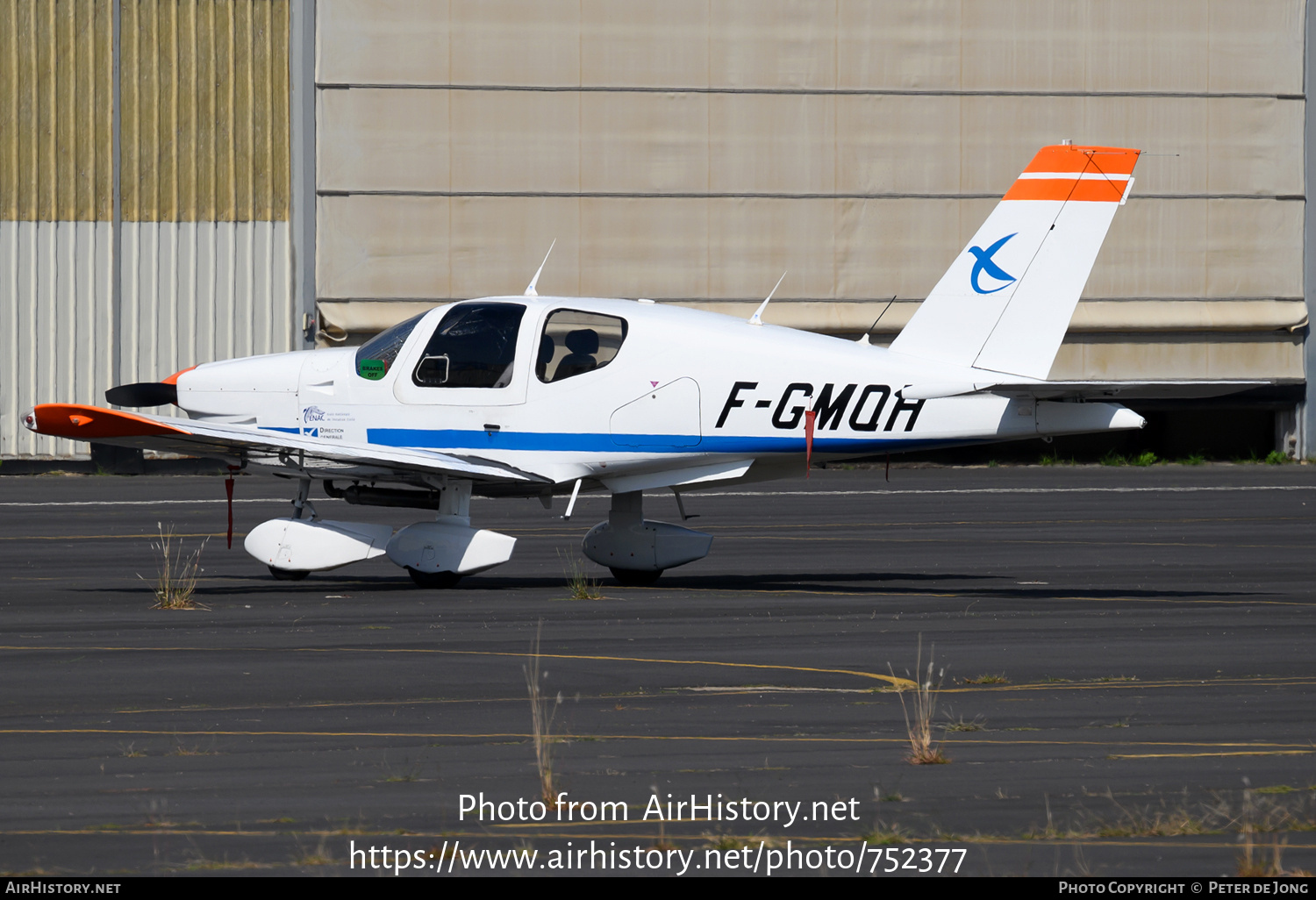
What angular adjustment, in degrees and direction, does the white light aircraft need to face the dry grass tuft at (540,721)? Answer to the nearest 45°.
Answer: approximately 135° to its left

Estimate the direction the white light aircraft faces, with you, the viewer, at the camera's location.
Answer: facing away from the viewer and to the left of the viewer

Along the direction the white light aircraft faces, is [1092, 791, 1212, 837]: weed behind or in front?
behind

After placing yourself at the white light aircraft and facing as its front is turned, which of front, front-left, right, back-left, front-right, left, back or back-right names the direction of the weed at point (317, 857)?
back-left
